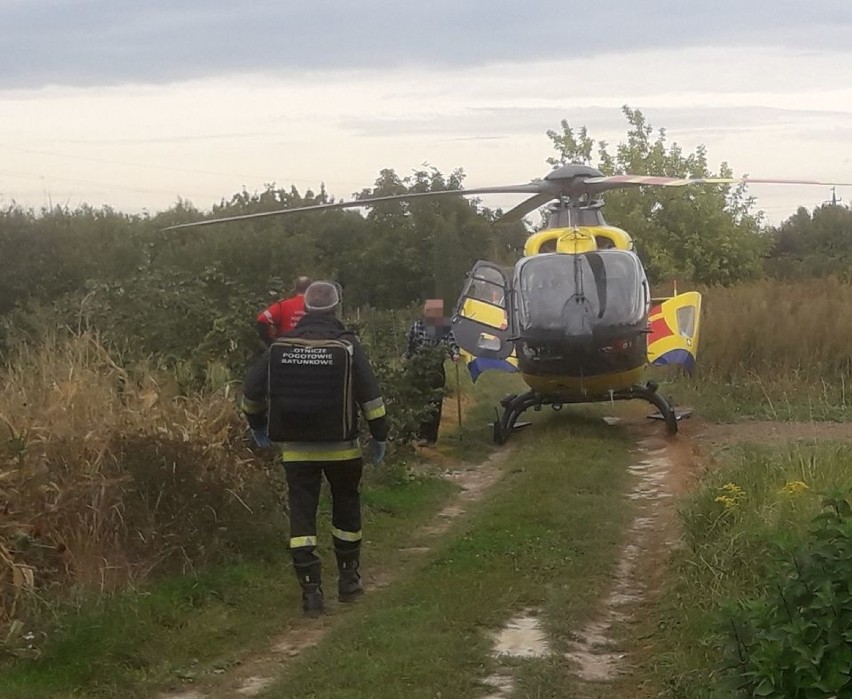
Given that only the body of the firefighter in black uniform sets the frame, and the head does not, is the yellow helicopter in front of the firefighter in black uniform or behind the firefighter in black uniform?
in front

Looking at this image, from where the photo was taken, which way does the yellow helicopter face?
toward the camera

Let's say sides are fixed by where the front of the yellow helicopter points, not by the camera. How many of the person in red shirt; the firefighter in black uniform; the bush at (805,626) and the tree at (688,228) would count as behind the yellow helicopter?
1

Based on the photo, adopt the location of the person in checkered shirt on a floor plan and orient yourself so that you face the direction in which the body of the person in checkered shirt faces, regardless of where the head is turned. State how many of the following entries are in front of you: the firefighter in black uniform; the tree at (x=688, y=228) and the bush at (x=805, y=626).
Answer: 2

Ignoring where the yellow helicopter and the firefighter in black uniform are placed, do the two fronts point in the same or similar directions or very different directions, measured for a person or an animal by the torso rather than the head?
very different directions

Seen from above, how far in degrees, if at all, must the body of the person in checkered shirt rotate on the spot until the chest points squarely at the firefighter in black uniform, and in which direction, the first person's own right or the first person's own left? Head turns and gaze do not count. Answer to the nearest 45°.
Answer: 0° — they already face them

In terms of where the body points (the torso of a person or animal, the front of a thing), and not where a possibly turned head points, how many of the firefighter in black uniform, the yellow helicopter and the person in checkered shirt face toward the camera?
2

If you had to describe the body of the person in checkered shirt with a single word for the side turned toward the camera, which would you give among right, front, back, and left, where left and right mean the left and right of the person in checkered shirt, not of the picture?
front

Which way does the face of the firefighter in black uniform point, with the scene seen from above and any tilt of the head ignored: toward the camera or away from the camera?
away from the camera

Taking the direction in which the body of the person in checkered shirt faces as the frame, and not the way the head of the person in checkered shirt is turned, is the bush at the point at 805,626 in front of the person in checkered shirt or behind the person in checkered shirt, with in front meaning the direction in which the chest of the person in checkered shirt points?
in front

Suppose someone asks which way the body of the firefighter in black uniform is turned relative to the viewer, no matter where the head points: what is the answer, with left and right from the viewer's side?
facing away from the viewer

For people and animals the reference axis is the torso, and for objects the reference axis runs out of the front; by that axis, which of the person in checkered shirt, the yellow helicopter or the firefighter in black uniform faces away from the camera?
the firefighter in black uniform

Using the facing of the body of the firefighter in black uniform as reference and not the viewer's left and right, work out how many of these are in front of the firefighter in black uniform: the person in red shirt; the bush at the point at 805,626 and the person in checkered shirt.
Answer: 2

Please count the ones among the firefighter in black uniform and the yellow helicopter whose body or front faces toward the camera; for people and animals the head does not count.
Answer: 1

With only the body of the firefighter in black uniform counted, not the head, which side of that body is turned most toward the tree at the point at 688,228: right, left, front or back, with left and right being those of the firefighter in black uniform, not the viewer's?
front
